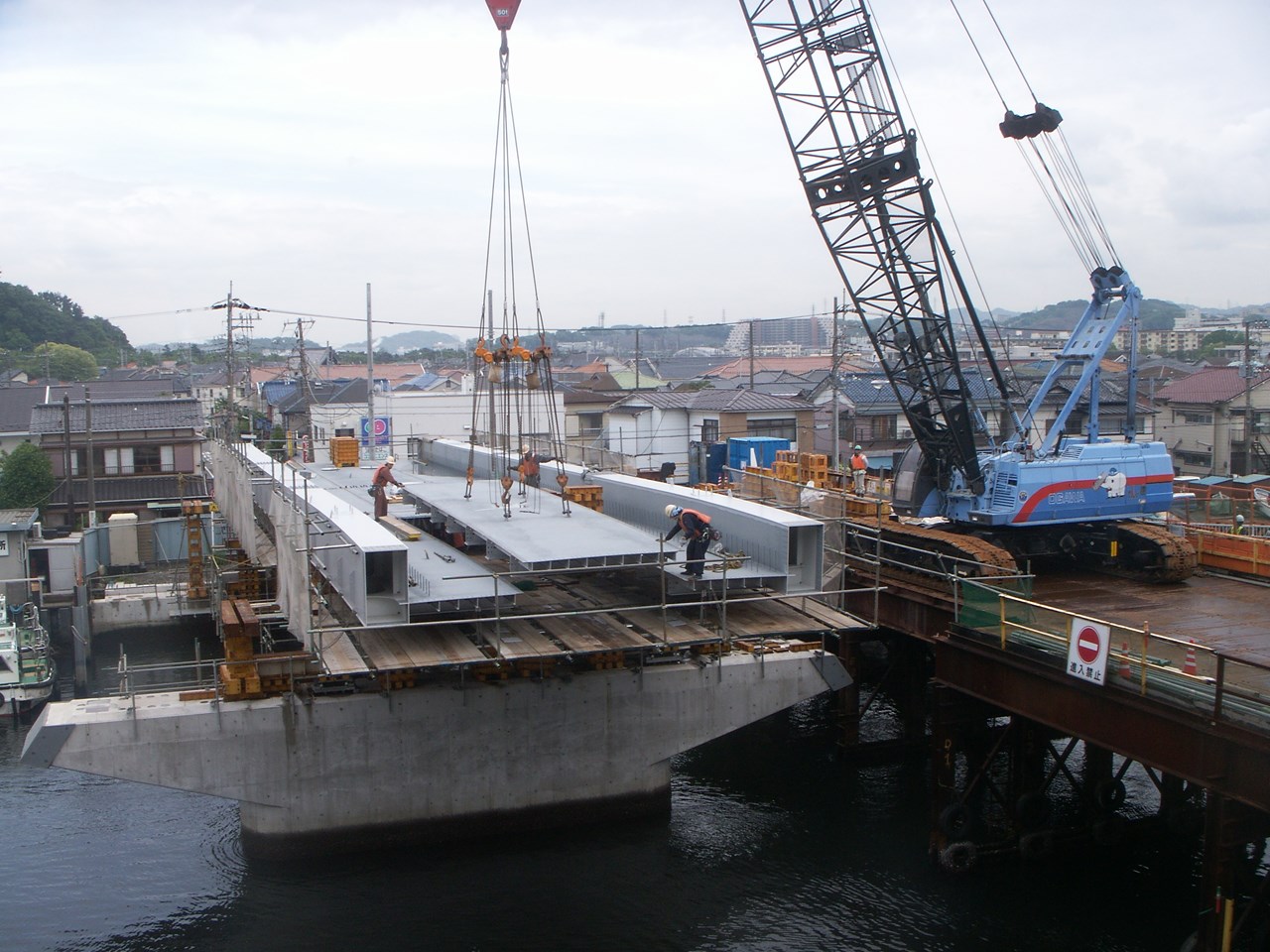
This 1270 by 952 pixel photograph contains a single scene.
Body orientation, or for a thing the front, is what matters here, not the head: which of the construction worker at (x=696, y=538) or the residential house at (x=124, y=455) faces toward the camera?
the residential house

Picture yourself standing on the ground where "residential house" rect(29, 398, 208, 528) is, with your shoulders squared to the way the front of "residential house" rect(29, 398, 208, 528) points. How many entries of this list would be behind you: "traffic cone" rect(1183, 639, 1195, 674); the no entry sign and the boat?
0

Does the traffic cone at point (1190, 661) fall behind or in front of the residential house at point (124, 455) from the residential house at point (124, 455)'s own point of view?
in front

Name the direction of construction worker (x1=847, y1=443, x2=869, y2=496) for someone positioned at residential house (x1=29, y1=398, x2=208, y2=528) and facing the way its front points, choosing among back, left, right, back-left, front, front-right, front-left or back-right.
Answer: front-left

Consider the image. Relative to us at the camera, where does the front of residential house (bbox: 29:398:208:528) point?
facing the viewer

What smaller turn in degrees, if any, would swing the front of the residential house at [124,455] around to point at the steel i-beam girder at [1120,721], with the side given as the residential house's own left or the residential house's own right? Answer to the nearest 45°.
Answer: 0° — it already faces it
